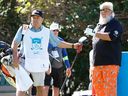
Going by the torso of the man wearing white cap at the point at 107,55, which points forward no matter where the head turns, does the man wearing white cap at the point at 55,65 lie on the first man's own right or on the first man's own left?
on the first man's own right

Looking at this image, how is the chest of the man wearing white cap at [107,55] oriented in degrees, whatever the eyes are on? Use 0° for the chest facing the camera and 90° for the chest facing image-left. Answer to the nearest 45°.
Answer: approximately 45°

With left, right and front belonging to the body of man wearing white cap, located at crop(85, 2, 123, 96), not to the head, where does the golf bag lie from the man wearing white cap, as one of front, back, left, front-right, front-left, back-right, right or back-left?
front-right
